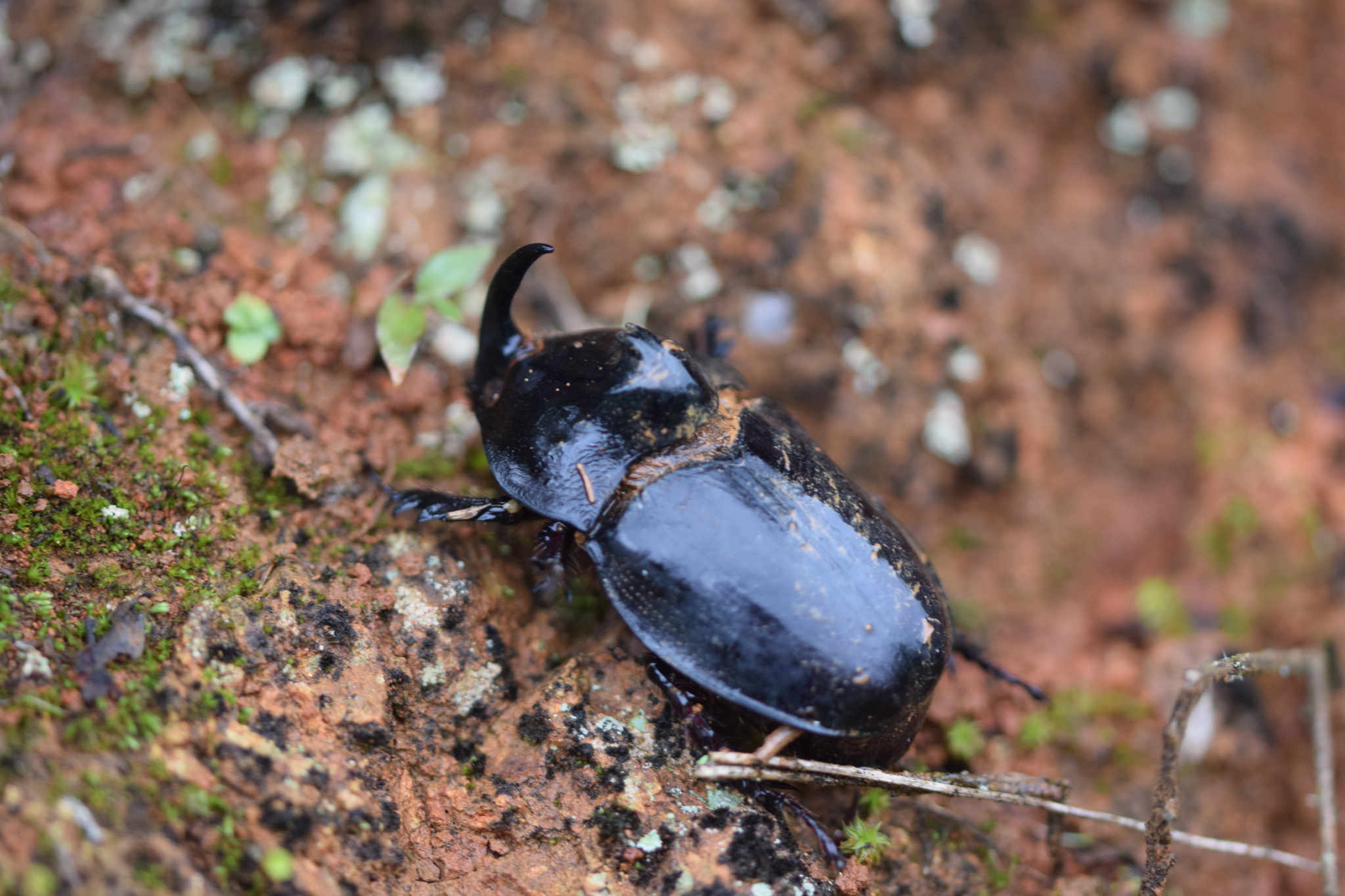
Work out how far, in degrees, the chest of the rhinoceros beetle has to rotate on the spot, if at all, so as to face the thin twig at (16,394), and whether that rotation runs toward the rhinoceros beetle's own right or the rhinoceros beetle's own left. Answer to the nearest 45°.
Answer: approximately 45° to the rhinoceros beetle's own left

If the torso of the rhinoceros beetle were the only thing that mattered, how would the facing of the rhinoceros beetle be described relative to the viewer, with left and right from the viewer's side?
facing away from the viewer and to the left of the viewer

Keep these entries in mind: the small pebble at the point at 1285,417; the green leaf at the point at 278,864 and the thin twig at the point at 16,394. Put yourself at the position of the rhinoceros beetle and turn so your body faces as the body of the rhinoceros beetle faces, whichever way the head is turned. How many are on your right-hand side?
1

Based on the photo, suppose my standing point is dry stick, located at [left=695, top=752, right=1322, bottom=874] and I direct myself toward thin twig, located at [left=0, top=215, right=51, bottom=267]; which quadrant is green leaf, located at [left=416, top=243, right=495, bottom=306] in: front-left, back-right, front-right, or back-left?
front-right

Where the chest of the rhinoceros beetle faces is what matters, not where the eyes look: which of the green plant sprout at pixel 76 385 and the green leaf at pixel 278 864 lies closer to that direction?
the green plant sprout

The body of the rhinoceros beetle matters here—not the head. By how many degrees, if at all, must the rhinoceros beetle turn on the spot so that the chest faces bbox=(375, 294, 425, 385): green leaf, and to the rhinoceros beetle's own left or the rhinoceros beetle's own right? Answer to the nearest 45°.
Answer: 0° — it already faces it

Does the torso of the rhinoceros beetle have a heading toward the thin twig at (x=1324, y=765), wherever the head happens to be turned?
no

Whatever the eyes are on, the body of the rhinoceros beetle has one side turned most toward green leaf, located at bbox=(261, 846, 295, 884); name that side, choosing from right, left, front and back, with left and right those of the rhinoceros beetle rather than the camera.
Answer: left

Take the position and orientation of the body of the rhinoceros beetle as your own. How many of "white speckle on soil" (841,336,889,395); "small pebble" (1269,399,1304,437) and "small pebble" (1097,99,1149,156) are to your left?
0

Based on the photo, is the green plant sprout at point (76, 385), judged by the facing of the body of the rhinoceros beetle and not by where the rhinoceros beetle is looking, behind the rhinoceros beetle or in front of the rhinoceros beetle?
in front
